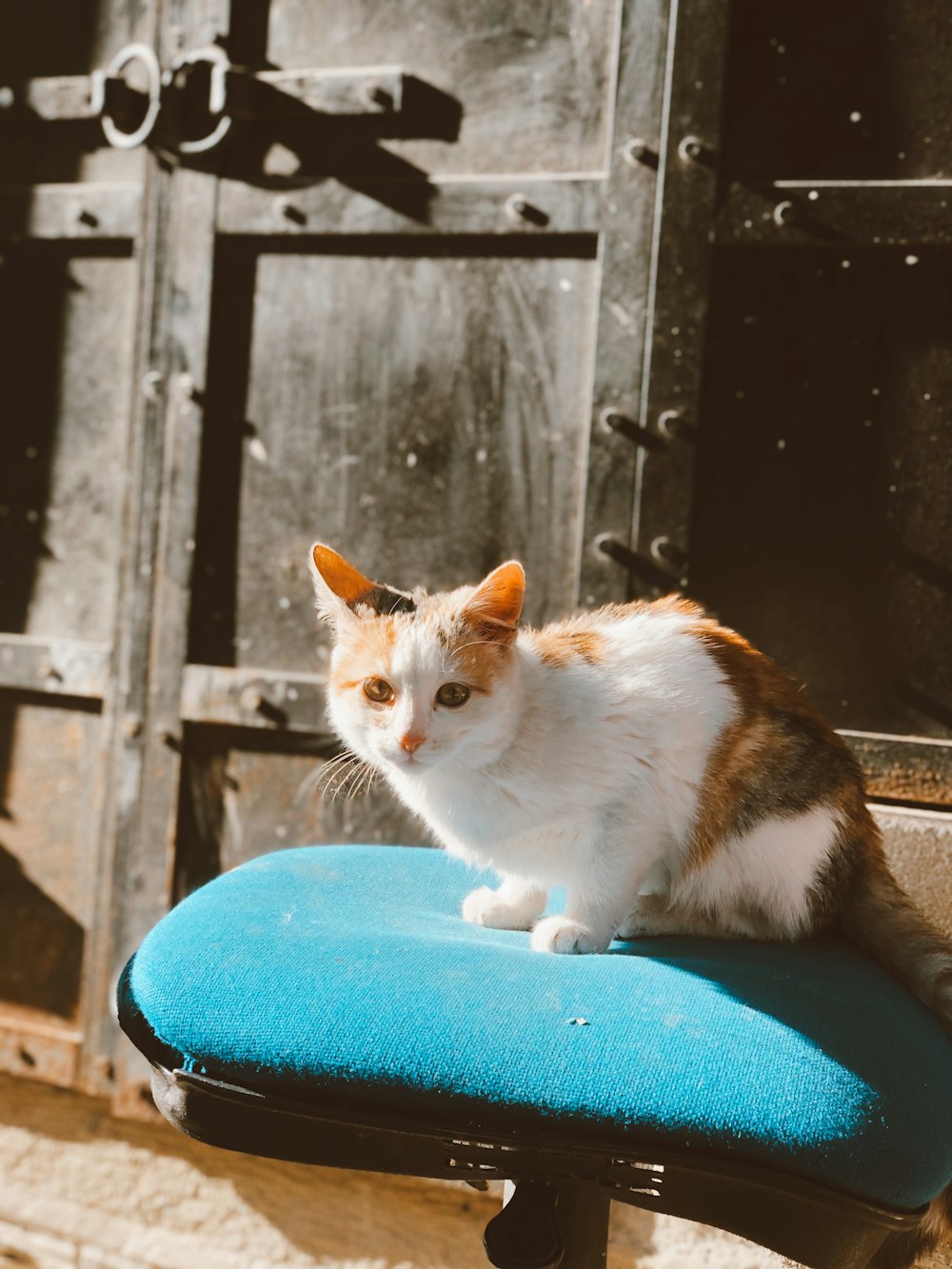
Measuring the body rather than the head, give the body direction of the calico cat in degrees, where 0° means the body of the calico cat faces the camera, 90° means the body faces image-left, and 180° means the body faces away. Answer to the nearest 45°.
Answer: approximately 45°

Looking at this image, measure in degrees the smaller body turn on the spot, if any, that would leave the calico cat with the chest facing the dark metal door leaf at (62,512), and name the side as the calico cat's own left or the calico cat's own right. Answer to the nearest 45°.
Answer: approximately 90° to the calico cat's own right

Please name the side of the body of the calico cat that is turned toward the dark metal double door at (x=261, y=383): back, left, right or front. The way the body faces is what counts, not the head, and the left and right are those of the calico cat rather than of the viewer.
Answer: right
